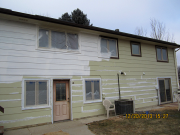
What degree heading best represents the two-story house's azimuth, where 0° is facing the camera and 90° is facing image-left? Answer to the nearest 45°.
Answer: approximately 315°
